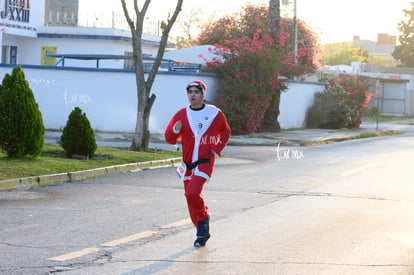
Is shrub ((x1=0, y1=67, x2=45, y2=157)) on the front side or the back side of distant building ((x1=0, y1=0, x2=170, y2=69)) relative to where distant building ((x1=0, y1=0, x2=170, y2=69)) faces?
on the front side

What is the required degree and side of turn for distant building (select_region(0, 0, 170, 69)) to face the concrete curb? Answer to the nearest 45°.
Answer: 0° — it already faces it

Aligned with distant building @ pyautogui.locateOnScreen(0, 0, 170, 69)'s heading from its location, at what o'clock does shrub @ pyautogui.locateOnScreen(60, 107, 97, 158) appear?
The shrub is roughly at 12 o'clock from the distant building.

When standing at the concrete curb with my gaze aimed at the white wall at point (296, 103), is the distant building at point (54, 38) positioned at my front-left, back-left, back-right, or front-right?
front-left

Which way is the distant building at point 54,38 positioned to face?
toward the camera

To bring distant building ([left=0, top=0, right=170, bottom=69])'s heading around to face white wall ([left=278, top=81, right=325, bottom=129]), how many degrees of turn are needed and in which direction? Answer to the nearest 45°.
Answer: approximately 45° to its left

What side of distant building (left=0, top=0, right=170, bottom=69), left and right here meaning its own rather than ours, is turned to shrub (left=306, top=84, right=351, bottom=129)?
left

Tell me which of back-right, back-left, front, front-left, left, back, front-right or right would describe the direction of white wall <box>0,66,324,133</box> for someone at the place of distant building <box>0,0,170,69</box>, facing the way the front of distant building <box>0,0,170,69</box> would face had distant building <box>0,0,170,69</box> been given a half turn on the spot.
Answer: back

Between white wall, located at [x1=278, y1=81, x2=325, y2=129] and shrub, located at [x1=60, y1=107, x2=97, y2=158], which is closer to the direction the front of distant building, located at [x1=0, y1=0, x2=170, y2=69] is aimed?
the shrub
